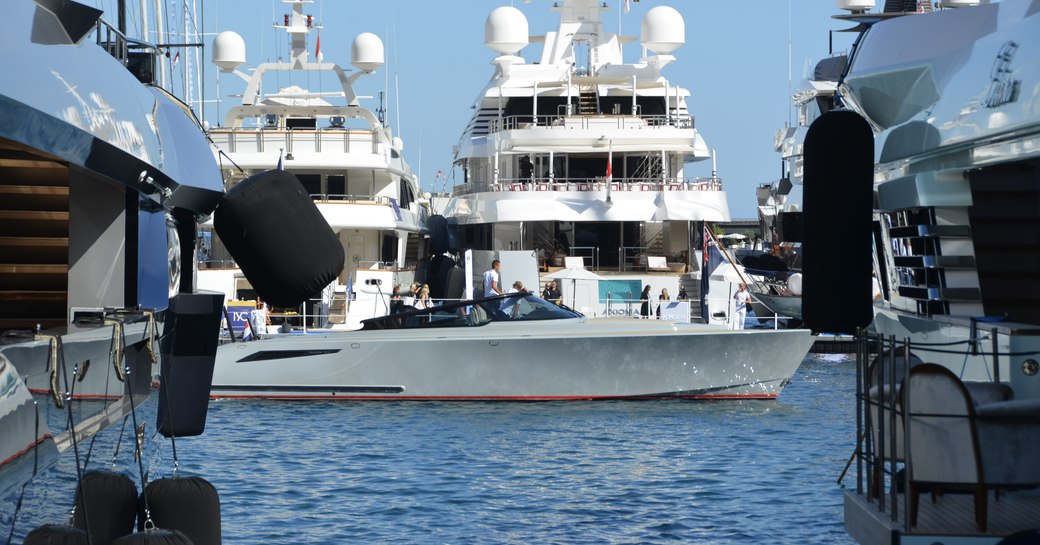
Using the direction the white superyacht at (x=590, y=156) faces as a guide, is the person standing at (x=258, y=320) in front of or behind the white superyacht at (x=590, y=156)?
behind

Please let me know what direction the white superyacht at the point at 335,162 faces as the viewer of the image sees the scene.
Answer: facing away from the viewer

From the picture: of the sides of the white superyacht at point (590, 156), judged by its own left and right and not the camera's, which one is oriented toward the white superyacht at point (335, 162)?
left

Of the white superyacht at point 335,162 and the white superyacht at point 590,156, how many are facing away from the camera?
2

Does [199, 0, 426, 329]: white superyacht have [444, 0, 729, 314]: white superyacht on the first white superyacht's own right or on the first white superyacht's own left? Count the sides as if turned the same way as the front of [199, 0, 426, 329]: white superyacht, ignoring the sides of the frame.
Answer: on the first white superyacht's own right

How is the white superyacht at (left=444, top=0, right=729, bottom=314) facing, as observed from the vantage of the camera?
facing away from the viewer

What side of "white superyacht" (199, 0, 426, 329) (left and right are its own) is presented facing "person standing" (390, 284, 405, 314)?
back

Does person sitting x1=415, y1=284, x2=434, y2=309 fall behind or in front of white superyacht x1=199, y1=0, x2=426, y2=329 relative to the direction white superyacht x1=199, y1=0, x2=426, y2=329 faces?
behind

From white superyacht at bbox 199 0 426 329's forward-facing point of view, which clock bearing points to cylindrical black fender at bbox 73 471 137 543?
The cylindrical black fender is roughly at 6 o'clock from the white superyacht.

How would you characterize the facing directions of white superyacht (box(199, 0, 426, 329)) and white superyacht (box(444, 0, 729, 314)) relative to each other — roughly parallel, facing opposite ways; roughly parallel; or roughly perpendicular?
roughly parallel

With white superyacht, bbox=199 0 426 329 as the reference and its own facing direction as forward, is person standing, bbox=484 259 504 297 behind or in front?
behind

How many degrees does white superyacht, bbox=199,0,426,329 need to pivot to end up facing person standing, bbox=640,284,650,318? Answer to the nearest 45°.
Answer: approximately 135° to its right
